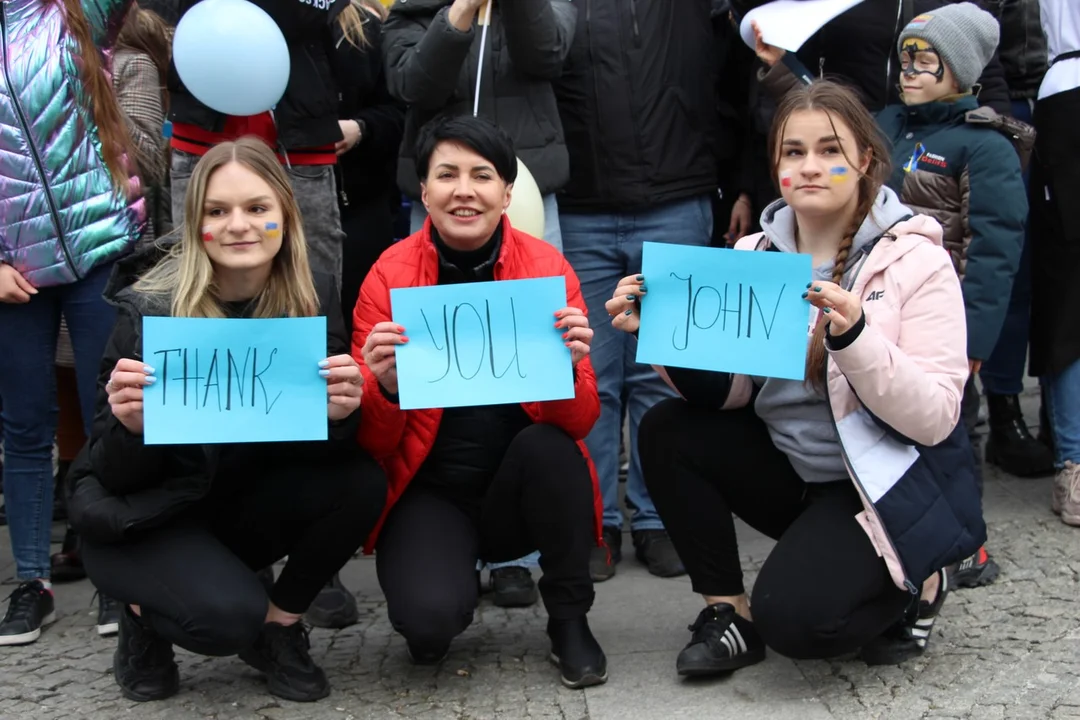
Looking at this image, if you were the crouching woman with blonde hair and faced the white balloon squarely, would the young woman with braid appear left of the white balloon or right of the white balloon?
right

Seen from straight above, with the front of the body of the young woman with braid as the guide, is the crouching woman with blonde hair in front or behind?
in front

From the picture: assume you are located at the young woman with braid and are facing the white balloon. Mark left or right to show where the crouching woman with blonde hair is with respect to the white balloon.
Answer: left

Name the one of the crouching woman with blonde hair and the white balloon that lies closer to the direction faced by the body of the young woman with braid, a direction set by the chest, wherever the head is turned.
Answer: the crouching woman with blonde hair

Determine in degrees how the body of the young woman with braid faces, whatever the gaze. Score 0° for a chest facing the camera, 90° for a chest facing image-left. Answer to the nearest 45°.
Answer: approximately 45°

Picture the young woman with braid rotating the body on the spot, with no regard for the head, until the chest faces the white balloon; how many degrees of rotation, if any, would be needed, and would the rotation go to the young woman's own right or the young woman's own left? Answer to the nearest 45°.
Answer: approximately 90° to the young woman's own right
